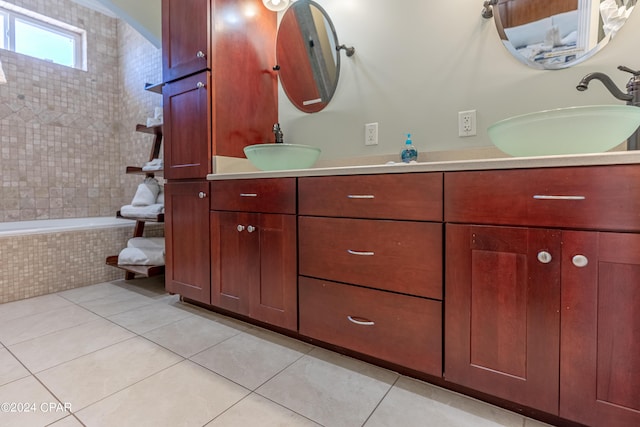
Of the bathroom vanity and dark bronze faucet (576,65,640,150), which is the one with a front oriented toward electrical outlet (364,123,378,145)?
the dark bronze faucet

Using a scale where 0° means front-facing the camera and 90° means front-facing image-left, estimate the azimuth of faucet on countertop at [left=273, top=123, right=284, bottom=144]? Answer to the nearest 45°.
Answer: approximately 45°

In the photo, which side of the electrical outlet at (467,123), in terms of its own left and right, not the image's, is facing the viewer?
front

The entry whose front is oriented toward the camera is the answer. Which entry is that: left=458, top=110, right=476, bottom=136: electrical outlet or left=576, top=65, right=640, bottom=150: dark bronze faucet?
the electrical outlet

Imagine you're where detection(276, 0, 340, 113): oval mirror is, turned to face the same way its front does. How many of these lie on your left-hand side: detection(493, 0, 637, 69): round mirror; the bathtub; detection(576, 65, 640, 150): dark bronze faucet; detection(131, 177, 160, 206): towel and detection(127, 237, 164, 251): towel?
2

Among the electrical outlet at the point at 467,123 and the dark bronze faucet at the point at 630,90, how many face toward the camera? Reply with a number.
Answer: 1

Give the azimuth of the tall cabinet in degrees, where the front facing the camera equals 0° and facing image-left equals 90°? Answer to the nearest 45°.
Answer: approximately 45°

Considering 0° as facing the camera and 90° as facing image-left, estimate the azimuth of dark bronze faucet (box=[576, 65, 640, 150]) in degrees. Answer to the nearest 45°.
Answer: approximately 90°

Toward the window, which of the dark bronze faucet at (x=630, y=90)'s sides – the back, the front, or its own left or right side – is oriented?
front

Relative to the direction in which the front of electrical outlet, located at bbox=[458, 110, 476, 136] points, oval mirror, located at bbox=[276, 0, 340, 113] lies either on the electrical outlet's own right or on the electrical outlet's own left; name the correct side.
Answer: on the electrical outlet's own right

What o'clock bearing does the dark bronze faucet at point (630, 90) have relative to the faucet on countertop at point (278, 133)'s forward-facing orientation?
The dark bronze faucet is roughly at 9 o'clock from the faucet on countertop.

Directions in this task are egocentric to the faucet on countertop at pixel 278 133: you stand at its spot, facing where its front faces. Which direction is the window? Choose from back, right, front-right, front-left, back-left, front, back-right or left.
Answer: right
